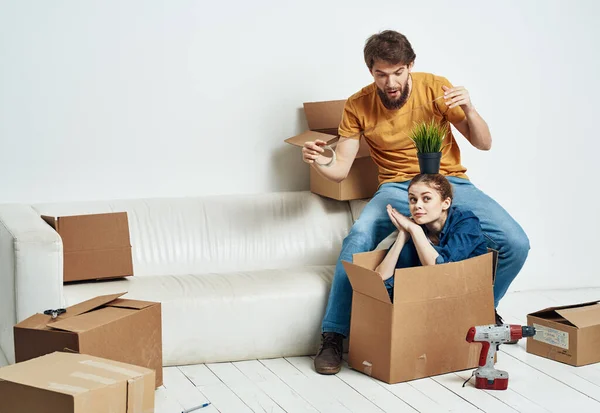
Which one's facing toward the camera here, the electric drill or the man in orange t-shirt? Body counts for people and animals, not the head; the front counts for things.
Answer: the man in orange t-shirt

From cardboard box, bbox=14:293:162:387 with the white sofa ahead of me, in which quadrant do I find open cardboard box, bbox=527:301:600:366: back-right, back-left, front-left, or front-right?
front-right

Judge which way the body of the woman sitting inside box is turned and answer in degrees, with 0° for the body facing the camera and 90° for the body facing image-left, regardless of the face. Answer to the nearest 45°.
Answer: approximately 45°

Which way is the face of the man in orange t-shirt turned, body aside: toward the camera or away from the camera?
toward the camera

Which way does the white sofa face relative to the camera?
toward the camera

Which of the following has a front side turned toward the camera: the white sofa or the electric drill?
the white sofa

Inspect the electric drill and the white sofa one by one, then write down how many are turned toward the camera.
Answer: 1

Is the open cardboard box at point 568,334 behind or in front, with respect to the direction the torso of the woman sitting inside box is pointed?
behind

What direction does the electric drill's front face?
to the viewer's right

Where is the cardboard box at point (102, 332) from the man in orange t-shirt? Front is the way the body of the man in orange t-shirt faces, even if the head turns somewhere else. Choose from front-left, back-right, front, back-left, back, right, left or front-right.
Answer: front-right

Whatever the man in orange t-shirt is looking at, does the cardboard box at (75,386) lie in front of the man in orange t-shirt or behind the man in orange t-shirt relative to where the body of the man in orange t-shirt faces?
in front

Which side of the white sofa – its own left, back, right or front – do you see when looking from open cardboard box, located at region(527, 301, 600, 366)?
left
